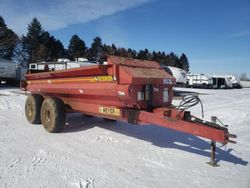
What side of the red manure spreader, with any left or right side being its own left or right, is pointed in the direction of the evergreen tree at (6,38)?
back

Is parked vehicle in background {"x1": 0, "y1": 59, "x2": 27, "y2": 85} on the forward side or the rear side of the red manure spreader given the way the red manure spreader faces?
on the rear side

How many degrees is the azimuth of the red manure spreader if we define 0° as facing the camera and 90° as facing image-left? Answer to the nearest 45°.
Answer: approximately 315°

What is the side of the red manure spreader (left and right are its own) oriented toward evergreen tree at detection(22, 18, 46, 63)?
back
